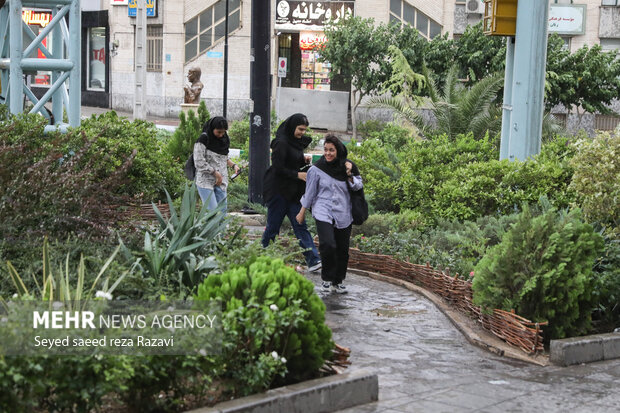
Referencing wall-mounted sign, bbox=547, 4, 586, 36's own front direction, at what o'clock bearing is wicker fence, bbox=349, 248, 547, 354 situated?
The wicker fence is roughly at 12 o'clock from the wall-mounted sign.

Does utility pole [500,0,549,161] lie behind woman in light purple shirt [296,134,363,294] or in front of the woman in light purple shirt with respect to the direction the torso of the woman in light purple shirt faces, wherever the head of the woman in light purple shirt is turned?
behind

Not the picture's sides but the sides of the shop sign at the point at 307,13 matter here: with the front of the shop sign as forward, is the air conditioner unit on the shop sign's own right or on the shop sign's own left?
on the shop sign's own left

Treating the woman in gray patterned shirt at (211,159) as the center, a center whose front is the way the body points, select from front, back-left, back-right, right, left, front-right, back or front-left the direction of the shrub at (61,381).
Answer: front-right

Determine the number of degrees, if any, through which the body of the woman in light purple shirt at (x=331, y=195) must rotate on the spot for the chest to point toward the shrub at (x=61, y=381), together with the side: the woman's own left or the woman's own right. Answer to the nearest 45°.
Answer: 0° — they already face it

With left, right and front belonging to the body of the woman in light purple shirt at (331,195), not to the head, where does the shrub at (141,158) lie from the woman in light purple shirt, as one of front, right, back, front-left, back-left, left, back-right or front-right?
back-right
